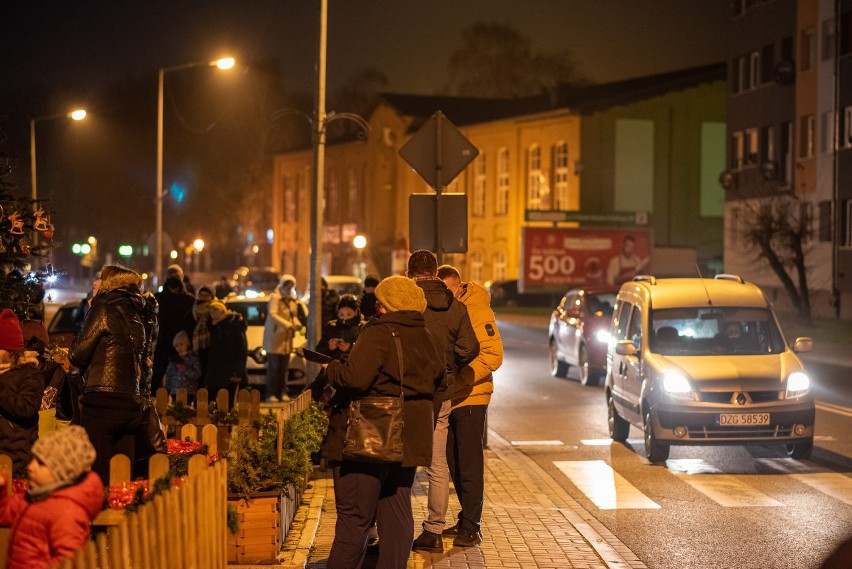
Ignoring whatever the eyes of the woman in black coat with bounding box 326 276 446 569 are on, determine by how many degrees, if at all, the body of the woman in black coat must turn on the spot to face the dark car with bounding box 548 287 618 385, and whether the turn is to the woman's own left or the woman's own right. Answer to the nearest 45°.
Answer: approximately 45° to the woman's own right

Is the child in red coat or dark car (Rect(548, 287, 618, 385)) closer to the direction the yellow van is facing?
the child in red coat

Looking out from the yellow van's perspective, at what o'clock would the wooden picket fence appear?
The wooden picket fence is roughly at 2 o'clock from the yellow van.

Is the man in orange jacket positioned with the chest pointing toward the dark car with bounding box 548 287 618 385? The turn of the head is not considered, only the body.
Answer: no

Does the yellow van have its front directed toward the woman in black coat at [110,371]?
no

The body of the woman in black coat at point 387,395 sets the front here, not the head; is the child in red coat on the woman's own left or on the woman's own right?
on the woman's own left

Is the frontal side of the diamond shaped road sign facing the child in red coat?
no

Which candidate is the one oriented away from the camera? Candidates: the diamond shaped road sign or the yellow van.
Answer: the diamond shaped road sign

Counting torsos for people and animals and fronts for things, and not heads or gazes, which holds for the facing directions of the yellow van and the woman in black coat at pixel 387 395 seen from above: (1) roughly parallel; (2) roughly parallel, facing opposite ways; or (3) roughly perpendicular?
roughly parallel, facing opposite ways

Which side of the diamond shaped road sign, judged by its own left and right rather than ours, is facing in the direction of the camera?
back
